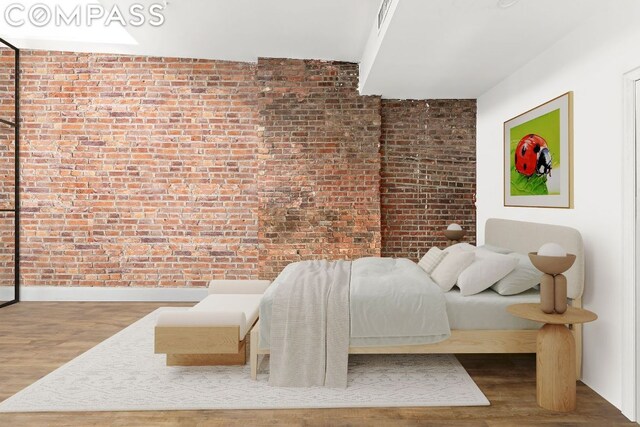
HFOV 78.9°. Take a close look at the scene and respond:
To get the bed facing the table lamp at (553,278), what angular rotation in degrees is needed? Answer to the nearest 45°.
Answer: approximately 135° to its left

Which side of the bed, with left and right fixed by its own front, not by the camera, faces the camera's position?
left

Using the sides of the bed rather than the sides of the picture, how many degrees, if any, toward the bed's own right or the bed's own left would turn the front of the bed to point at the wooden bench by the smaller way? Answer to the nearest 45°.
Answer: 0° — it already faces it
